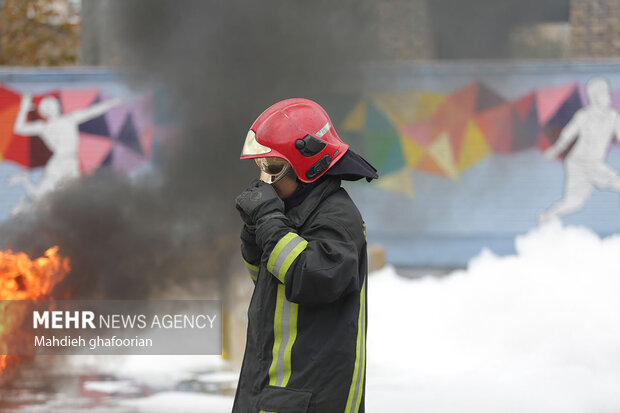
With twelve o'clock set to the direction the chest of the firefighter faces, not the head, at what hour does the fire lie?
The fire is roughly at 2 o'clock from the firefighter.

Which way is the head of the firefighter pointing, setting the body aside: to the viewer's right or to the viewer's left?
to the viewer's left

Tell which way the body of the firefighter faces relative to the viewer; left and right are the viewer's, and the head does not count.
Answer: facing to the left of the viewer
